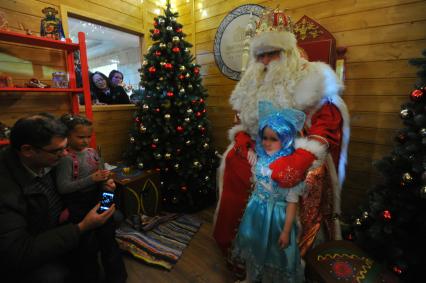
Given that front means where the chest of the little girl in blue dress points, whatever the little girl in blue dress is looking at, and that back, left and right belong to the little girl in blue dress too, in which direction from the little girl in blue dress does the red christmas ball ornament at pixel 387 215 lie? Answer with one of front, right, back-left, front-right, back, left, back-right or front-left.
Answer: back-left

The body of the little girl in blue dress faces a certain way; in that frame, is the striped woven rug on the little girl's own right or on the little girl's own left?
on the little girl's own right

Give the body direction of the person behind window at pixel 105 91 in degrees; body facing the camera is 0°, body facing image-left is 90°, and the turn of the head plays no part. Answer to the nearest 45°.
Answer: approximately 0°

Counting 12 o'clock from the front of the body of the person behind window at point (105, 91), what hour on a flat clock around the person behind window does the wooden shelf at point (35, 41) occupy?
The wooden shelf is roughly at 1 o'clock from the person behind window.

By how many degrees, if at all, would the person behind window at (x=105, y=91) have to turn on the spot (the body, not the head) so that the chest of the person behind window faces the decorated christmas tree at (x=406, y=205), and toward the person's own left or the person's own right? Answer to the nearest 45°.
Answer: approximately 45° to the person's own left

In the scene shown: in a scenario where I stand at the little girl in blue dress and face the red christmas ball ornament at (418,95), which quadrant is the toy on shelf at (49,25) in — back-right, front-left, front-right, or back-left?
back-left

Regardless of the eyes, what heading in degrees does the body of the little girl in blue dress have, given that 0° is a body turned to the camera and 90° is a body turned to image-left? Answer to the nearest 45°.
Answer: approximately 45°

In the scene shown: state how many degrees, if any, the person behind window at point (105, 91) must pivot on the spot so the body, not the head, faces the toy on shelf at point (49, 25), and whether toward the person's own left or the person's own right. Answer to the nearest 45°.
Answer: approximately 45° to the person's own right
